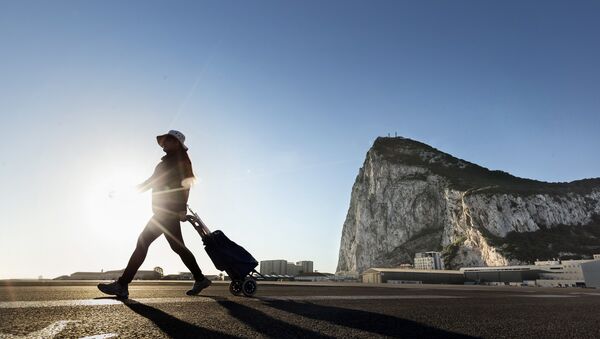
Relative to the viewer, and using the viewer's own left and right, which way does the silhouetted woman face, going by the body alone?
facing to the left of the viewer
